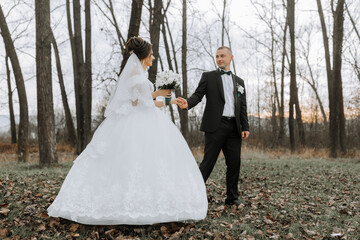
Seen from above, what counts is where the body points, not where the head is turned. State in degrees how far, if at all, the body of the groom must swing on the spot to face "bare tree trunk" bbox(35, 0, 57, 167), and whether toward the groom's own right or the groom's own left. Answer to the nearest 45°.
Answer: approximately 135° to the groom's own right

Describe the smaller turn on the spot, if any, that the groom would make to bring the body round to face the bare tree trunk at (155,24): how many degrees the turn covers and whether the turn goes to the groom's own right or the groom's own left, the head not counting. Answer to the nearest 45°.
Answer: approximately 180°

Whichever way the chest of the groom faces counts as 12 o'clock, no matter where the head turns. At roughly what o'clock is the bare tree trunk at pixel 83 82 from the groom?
The bare tree trunk is roughly at 5 o'clock from the groom.

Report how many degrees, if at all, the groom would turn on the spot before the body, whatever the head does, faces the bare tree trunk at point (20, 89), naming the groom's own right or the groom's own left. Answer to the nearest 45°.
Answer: approximately 135° to the groom's own right

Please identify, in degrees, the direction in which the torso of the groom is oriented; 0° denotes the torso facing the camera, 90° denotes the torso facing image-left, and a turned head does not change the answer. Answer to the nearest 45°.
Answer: approximately 0°

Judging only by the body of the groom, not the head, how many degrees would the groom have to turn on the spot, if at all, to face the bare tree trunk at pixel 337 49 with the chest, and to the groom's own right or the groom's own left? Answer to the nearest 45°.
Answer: approximately 135° to the groom's own left

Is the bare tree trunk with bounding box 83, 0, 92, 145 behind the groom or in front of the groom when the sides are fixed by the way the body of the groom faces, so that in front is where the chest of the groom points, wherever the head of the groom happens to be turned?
behind
